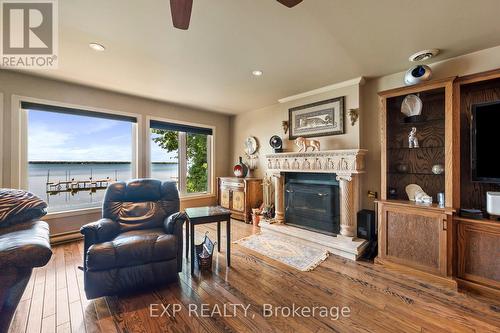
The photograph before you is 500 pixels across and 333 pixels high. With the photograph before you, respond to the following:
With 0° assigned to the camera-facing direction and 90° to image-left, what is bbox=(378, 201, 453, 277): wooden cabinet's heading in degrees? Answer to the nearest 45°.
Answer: approximately 45°

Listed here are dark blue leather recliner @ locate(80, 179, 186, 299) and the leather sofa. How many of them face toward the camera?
1

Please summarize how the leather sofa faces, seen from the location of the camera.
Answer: facing to the right of the viewer

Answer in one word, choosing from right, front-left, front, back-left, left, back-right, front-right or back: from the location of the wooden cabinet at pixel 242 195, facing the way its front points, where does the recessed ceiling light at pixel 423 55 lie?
left

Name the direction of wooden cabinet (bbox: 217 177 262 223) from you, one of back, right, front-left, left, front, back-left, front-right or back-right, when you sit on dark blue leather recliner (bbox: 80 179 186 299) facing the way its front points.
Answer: back-left

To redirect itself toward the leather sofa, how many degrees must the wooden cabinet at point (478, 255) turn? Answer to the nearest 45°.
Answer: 0° — it already faces it

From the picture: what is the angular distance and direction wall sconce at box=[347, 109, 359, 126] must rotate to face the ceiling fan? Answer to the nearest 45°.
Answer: approximately 45° to its left

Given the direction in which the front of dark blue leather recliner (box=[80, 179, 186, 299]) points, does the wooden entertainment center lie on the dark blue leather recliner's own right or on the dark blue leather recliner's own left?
on the dark blue leather recliner's own left

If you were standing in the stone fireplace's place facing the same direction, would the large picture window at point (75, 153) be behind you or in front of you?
in front
